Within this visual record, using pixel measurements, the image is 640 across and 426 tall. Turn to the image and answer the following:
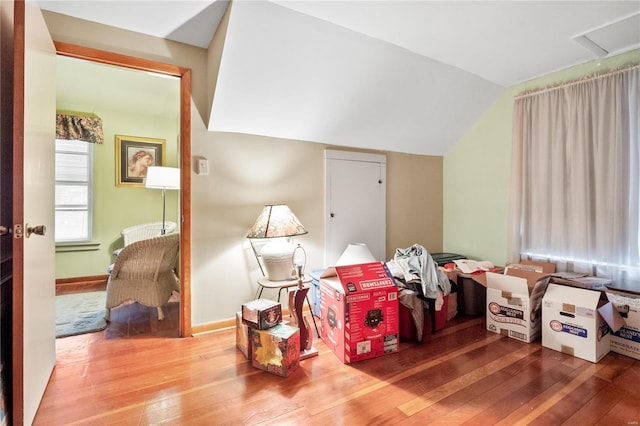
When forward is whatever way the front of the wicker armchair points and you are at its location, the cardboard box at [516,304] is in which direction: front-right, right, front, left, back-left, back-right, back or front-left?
back

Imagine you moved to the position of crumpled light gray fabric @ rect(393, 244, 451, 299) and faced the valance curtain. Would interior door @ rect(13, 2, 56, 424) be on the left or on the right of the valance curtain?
left

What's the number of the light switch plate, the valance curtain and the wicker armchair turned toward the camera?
2
